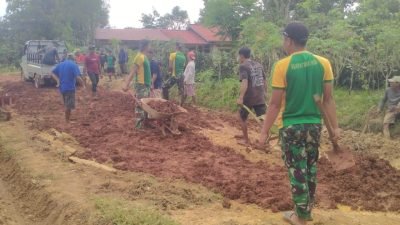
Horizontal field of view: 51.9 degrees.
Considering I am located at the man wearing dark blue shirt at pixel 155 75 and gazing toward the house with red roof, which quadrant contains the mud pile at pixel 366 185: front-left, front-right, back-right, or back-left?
back-right

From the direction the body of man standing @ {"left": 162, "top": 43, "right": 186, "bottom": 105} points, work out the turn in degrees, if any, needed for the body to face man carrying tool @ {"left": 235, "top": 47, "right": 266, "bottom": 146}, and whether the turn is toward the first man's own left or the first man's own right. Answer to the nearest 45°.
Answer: approximately 135° to the first man's own left

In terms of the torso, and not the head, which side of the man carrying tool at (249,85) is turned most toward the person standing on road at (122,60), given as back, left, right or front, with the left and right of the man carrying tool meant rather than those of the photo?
front

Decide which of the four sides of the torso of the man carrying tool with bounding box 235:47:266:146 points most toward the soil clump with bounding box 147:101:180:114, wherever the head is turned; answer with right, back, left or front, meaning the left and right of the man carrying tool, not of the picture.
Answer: front

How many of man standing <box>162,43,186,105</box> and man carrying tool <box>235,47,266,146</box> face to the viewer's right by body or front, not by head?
0

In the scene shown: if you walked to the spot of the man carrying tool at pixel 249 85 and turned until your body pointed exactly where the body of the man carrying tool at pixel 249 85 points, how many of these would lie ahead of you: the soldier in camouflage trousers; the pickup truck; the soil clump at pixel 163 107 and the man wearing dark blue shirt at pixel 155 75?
3

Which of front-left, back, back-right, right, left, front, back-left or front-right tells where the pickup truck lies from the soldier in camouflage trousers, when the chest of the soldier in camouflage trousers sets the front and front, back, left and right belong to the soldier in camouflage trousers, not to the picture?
front

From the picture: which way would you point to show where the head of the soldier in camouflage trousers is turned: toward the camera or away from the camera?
away from the camera

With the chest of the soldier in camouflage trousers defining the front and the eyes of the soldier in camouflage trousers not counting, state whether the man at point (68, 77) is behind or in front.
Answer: in front

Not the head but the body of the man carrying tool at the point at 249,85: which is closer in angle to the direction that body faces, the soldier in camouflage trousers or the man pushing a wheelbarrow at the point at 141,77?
the man pushing a wheelbarrow

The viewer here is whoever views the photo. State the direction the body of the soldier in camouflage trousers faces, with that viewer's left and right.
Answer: facing away from the viewer and to the left of the viewer

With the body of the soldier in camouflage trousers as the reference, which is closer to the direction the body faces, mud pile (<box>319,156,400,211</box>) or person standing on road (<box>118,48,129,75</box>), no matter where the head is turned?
the person standing on road

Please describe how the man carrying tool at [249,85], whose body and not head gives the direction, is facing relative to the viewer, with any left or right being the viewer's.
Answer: facing away from the viewer and to the left of the viewer

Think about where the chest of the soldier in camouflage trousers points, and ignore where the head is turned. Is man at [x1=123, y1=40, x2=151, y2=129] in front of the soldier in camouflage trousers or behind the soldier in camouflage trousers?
in front
